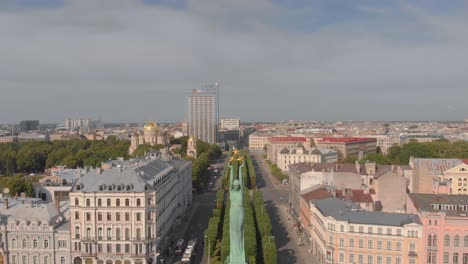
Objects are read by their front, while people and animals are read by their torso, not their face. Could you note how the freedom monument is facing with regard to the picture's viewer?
facing the viewer
